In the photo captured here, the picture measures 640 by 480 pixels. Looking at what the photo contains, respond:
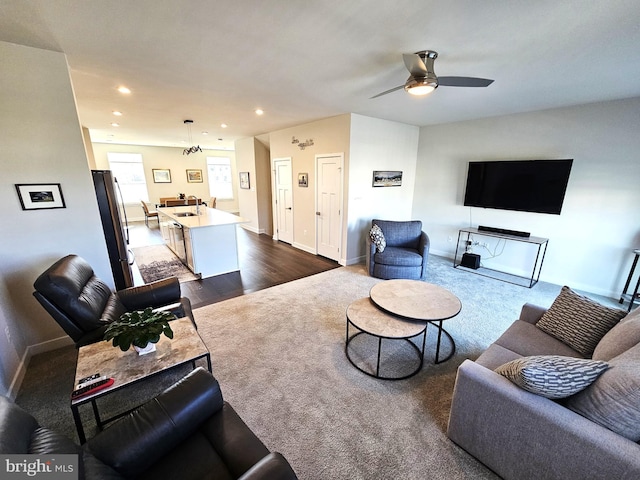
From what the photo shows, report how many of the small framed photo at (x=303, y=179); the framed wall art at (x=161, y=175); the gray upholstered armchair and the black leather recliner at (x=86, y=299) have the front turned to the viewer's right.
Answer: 1

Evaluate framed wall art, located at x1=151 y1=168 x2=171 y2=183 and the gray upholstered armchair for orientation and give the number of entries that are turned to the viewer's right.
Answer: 0

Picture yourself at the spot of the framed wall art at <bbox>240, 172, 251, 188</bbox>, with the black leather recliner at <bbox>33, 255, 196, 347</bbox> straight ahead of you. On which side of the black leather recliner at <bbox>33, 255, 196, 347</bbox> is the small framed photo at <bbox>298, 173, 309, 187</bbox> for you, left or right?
left

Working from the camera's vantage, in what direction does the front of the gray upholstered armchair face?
facing the viewer

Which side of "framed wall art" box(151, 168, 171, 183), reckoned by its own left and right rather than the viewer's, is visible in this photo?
front

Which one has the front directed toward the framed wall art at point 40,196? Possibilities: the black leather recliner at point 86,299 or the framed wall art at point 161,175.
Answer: the framed wall art at point 161,175

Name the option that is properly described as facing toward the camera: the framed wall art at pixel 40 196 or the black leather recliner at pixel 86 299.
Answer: the framed wall art

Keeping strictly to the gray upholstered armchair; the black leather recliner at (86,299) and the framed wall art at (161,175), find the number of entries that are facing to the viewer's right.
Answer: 1

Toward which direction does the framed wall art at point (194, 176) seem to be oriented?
toward the camera

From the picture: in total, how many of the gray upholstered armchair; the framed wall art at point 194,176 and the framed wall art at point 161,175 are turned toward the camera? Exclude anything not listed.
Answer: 3

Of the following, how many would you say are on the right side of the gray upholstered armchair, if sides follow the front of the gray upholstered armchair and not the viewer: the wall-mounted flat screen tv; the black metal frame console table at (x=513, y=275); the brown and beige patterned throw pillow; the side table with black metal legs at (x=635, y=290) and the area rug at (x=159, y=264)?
1

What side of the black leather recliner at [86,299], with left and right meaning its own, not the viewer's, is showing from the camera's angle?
right

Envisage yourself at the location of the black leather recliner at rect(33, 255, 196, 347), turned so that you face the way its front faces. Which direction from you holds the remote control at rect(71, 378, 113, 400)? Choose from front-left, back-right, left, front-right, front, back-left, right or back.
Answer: right

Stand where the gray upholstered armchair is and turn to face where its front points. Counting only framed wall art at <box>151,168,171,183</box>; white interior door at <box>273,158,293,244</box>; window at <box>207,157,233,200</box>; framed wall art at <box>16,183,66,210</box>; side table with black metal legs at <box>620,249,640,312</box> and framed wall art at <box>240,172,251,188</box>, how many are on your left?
1

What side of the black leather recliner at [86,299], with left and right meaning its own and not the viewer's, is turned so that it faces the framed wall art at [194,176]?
left

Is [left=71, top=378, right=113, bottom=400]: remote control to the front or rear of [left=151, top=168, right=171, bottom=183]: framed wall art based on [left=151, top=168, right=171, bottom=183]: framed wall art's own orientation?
to the front

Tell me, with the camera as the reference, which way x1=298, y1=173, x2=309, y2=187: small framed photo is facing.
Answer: facing the viewer and to the left of the viewer
